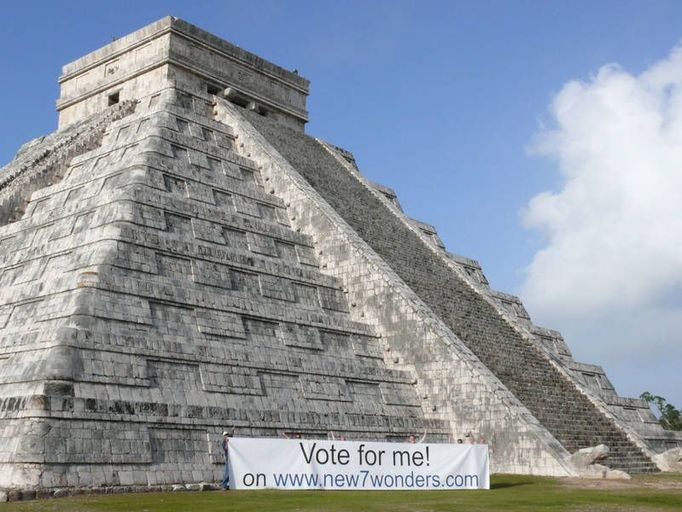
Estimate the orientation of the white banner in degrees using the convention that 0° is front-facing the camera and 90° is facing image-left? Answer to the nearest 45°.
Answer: approximately 0°

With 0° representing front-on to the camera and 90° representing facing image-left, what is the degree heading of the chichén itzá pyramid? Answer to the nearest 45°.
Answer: approximately 315°
